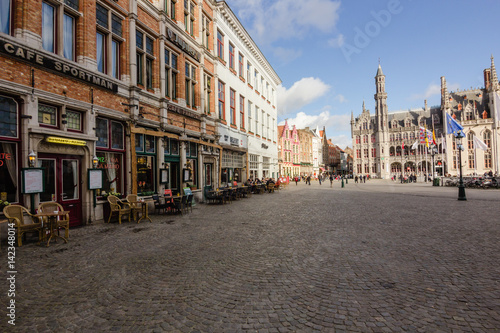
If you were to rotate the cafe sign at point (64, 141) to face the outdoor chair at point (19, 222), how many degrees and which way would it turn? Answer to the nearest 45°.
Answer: approximately 90° to its right

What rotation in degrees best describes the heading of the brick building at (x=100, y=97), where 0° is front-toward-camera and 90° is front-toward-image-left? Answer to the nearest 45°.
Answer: approximately 315°
